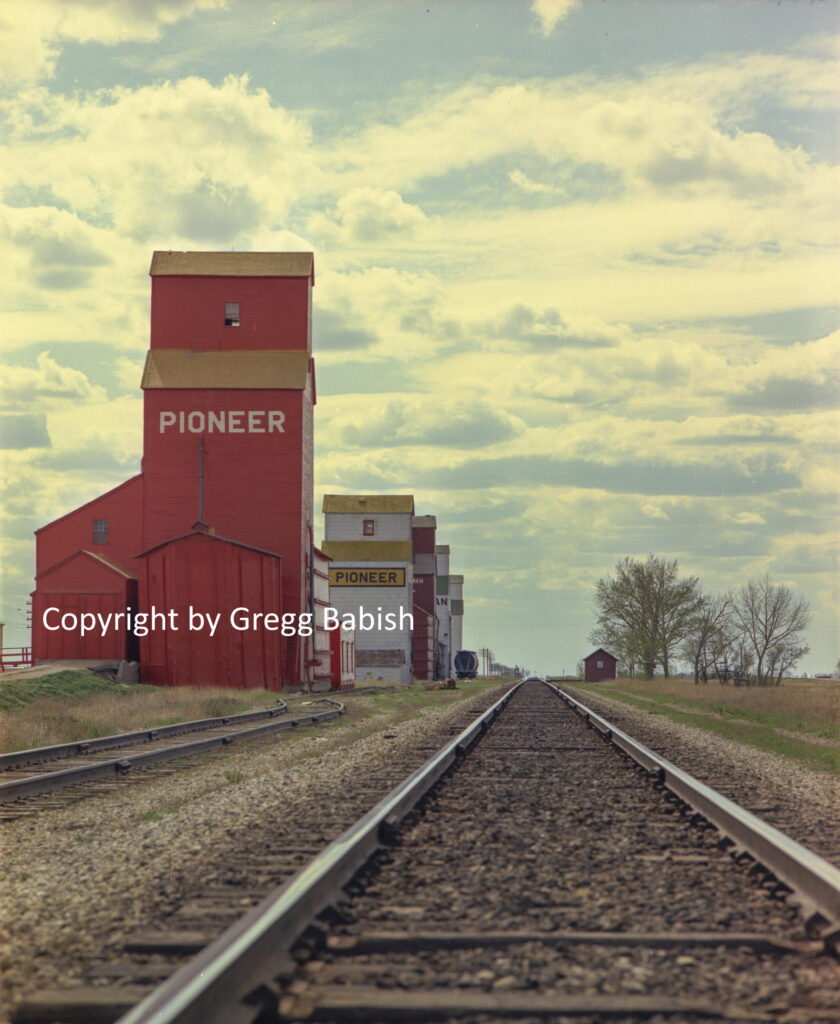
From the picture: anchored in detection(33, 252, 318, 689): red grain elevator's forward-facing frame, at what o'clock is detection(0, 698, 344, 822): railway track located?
The railway track is roughly at 12 o'clock from the red grain elevator.

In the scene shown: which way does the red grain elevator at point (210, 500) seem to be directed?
toward the camera

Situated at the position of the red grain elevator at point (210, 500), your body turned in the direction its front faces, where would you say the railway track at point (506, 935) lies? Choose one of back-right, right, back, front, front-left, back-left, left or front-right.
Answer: front
